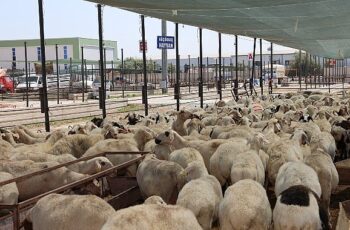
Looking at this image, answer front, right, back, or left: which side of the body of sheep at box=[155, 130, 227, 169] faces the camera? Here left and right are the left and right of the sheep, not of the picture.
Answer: left

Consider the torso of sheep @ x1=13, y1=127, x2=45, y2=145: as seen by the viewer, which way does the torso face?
to the viewer's left

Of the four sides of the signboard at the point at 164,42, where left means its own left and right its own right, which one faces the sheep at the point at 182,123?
front

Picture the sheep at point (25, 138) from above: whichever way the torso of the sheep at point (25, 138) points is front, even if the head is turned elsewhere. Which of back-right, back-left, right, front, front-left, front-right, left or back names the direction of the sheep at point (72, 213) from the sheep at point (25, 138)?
left

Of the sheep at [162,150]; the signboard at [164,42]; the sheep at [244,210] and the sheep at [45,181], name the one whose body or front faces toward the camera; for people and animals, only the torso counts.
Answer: the signboard

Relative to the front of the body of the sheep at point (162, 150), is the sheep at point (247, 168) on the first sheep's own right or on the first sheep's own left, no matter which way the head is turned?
on the first sheep's own left

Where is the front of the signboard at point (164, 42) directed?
toward the camera

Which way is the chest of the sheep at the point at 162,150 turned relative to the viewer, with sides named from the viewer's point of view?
facing to the left of the viewer

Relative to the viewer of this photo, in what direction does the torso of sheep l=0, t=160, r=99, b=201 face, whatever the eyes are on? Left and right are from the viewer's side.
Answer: facing to the right of the viewer
